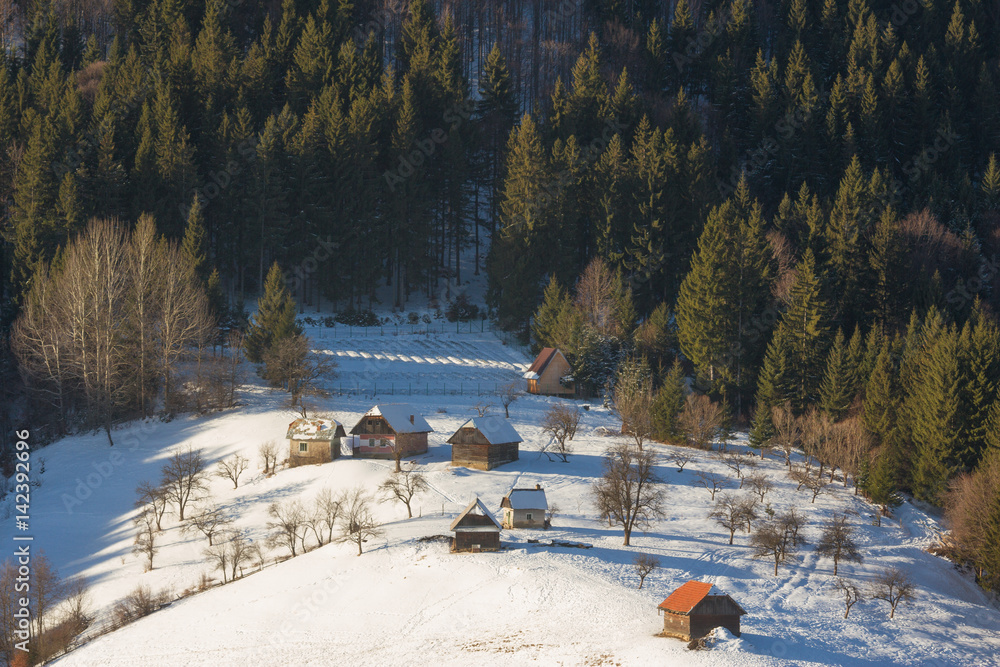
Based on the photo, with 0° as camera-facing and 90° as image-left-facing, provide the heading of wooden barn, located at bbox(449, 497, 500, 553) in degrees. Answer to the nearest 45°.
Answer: approximately 0°

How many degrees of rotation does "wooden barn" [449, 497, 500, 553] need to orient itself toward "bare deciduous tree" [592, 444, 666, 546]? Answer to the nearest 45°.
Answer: approximately 135° to its left

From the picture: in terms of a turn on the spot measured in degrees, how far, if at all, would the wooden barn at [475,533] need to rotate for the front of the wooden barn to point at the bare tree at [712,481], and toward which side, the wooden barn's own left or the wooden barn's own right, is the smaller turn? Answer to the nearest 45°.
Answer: approximately 135° to the wooden barn's own left

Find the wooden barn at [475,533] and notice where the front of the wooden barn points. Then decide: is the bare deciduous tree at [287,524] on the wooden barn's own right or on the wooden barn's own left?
on the wooden barn's own right

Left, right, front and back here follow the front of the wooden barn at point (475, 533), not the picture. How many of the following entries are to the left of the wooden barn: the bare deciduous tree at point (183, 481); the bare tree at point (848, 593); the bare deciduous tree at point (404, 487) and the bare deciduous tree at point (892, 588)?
2

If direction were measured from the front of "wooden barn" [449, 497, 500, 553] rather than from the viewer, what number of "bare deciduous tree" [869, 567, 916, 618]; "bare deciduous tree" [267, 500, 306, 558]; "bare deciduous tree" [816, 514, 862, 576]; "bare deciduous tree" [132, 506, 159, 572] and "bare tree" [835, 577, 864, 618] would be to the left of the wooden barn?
3

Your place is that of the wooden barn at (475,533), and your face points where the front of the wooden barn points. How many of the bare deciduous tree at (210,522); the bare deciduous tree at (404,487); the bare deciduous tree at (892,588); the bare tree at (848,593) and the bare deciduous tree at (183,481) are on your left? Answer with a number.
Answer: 2

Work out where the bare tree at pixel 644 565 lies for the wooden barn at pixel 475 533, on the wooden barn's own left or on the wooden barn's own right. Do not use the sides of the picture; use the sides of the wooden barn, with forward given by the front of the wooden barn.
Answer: on the wooden barn's own left

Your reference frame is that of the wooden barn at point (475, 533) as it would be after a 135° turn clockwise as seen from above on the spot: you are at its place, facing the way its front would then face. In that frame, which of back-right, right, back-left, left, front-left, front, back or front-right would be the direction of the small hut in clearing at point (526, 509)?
right

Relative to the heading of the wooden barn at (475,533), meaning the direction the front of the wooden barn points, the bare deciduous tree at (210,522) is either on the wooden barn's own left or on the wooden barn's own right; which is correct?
on the wooden barn's own right

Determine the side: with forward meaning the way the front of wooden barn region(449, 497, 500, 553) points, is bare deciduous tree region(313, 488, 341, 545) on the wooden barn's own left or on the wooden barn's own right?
on the wooden barn's own right

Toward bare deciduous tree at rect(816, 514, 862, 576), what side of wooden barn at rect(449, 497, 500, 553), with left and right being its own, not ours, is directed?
left

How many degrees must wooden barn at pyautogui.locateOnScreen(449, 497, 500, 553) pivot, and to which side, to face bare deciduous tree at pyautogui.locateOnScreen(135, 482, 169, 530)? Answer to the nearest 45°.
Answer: approximately 90° to its right

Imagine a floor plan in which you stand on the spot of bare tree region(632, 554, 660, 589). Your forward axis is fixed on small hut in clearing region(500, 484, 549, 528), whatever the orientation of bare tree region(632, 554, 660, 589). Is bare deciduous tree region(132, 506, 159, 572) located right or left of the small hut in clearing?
left

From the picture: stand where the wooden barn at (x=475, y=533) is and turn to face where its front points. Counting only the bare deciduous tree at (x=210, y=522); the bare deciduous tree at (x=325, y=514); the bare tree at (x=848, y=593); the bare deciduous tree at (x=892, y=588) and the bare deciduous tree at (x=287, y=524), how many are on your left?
2

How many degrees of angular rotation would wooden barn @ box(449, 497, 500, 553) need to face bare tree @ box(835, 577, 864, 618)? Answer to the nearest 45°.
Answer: approximately 90° to its left
